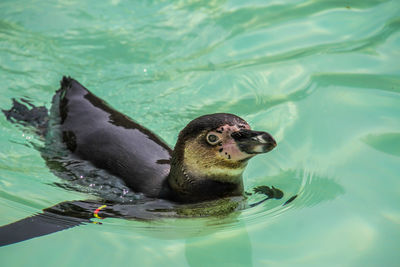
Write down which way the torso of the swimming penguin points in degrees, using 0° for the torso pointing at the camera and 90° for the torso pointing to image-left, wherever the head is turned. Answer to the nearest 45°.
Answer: approximately 315°
